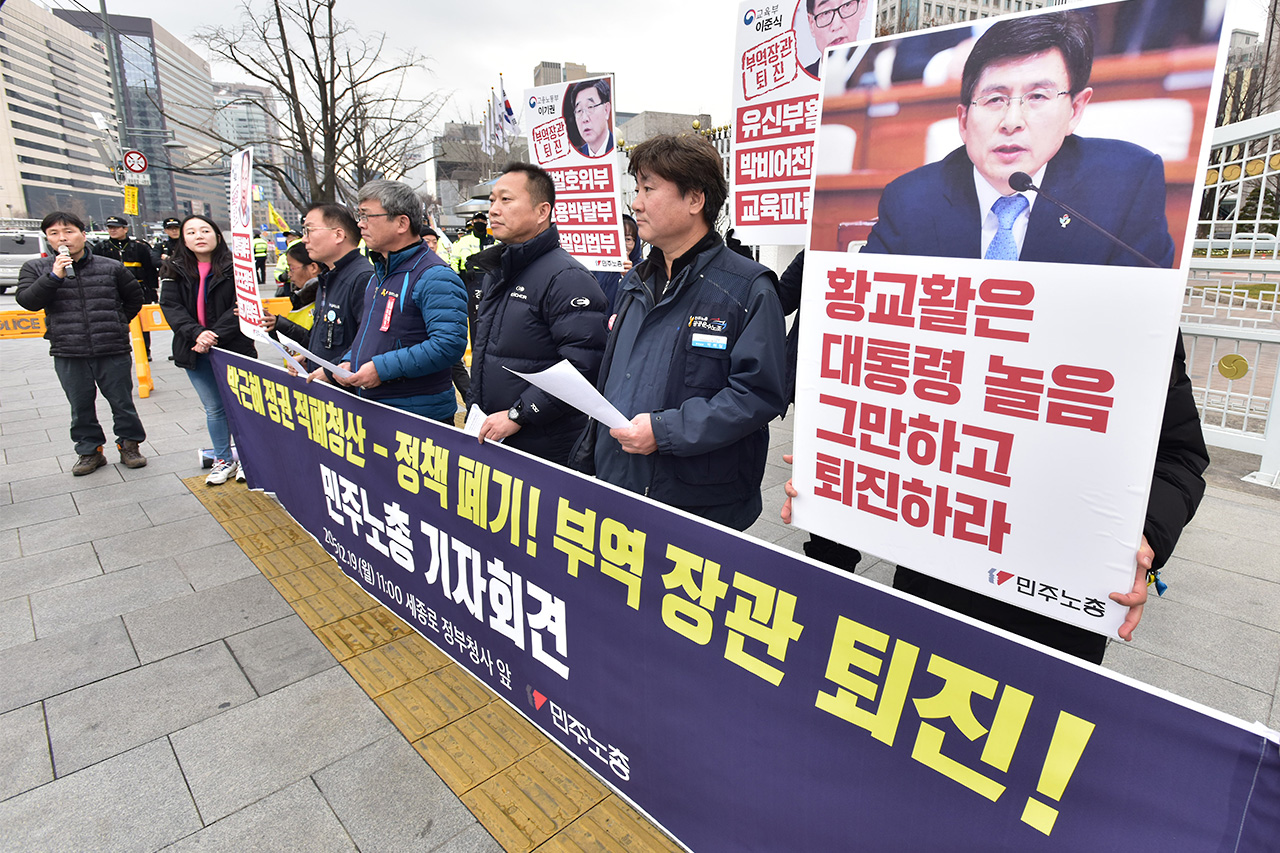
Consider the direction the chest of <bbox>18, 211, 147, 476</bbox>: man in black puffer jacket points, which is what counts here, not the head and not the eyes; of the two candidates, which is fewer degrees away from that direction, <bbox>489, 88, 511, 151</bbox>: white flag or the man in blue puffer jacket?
the man in blue puffer jacket

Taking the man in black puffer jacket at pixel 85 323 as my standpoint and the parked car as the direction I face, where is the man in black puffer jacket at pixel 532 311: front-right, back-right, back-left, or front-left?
back-right

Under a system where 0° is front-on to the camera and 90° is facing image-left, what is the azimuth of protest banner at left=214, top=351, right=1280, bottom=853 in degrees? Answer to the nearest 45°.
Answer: approximately 45°

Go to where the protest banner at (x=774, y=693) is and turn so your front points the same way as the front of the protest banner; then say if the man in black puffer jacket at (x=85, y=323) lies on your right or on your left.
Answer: on your right

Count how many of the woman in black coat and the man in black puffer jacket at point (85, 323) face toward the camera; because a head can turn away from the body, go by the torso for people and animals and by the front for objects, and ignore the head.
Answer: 2

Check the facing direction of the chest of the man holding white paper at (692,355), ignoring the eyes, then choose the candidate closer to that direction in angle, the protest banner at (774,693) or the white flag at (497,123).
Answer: the protest banner

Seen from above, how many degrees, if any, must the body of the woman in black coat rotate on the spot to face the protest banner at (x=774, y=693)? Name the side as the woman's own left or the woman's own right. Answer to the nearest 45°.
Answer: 0° — they already face it

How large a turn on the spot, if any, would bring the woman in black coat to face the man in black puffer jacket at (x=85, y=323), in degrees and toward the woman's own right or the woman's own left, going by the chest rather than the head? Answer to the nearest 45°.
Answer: approximately 135° to the woman's own right

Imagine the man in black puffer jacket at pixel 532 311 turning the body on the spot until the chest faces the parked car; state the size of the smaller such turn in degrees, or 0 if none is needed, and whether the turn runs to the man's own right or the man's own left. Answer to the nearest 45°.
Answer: approximately 90° to the man's own right

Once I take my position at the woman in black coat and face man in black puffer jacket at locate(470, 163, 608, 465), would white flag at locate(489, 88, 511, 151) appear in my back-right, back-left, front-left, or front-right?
back-left
